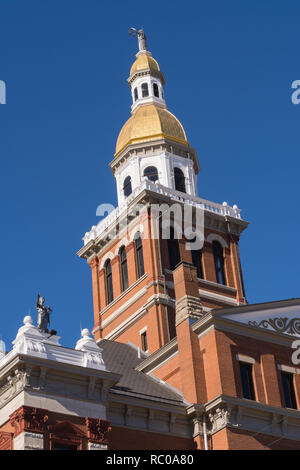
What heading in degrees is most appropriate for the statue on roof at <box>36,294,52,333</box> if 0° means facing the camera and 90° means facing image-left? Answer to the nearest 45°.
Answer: approximately 45°
